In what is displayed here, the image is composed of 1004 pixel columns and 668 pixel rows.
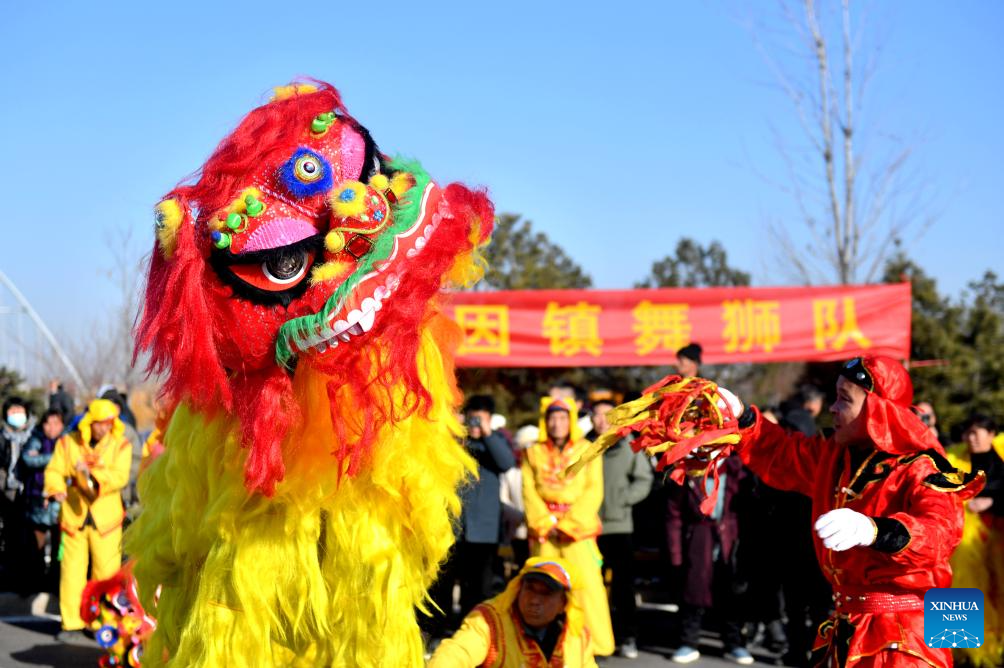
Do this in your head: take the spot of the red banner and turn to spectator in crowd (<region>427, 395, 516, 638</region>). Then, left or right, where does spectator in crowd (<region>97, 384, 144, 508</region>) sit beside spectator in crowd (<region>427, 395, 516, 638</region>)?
right

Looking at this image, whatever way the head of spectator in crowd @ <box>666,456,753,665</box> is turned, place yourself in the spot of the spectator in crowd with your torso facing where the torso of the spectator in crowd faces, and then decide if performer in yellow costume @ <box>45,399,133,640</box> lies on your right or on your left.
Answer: on your right

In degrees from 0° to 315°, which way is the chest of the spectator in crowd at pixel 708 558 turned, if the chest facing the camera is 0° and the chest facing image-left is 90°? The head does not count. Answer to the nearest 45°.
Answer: approximately 0°

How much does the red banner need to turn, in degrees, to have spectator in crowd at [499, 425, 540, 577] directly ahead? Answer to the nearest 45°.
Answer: approximately 45° to its right

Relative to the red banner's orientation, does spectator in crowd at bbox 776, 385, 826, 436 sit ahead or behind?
ahead

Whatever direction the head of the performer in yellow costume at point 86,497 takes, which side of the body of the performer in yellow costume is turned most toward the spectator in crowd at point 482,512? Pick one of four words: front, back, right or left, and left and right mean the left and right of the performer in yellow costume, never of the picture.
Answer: left
